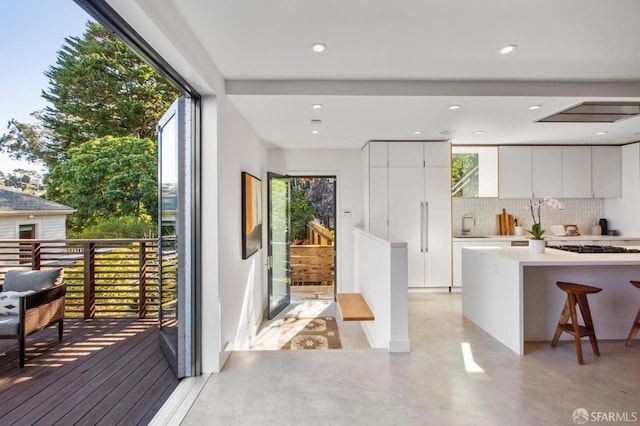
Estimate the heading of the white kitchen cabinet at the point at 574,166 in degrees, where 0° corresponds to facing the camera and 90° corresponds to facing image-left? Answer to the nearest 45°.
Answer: approximately 0°

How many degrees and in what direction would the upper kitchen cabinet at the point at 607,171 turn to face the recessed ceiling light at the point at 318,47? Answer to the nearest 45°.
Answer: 0° — it already faces it

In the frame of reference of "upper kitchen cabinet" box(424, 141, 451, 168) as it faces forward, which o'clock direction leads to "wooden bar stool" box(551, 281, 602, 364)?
The wooden bar stool is roughly at 11 o'clock from the upper kitchen cabinet.

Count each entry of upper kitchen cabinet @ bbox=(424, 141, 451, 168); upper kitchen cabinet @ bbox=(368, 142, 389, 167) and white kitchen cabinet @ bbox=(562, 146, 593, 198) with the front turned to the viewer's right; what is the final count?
0

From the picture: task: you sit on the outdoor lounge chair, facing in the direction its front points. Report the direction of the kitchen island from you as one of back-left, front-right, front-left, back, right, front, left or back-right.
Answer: left

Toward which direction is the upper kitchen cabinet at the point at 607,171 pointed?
toward the camera

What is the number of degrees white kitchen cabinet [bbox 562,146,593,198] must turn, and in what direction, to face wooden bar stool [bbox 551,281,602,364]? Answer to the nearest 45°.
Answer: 0° — it already faces it

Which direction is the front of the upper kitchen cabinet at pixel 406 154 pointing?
toward the camera

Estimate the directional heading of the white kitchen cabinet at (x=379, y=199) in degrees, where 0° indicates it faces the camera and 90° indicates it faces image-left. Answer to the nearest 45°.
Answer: approximately 0°

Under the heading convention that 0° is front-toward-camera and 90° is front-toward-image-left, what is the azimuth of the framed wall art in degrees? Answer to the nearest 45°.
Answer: approximately 270°

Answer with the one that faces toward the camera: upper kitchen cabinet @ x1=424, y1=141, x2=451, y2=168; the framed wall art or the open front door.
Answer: the upper kitchen cabinet

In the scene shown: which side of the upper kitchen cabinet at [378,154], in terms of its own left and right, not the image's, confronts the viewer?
front

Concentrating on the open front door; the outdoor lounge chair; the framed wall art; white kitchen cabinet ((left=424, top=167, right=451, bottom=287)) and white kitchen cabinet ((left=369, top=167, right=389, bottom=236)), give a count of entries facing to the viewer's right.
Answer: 2

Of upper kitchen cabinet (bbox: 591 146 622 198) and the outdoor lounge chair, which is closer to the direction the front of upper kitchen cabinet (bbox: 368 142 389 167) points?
the outdoor lounge chair

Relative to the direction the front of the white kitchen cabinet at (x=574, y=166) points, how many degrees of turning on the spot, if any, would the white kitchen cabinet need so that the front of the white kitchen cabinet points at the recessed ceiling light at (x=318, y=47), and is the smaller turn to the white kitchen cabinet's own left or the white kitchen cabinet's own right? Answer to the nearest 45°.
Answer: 0° — it already faces it
